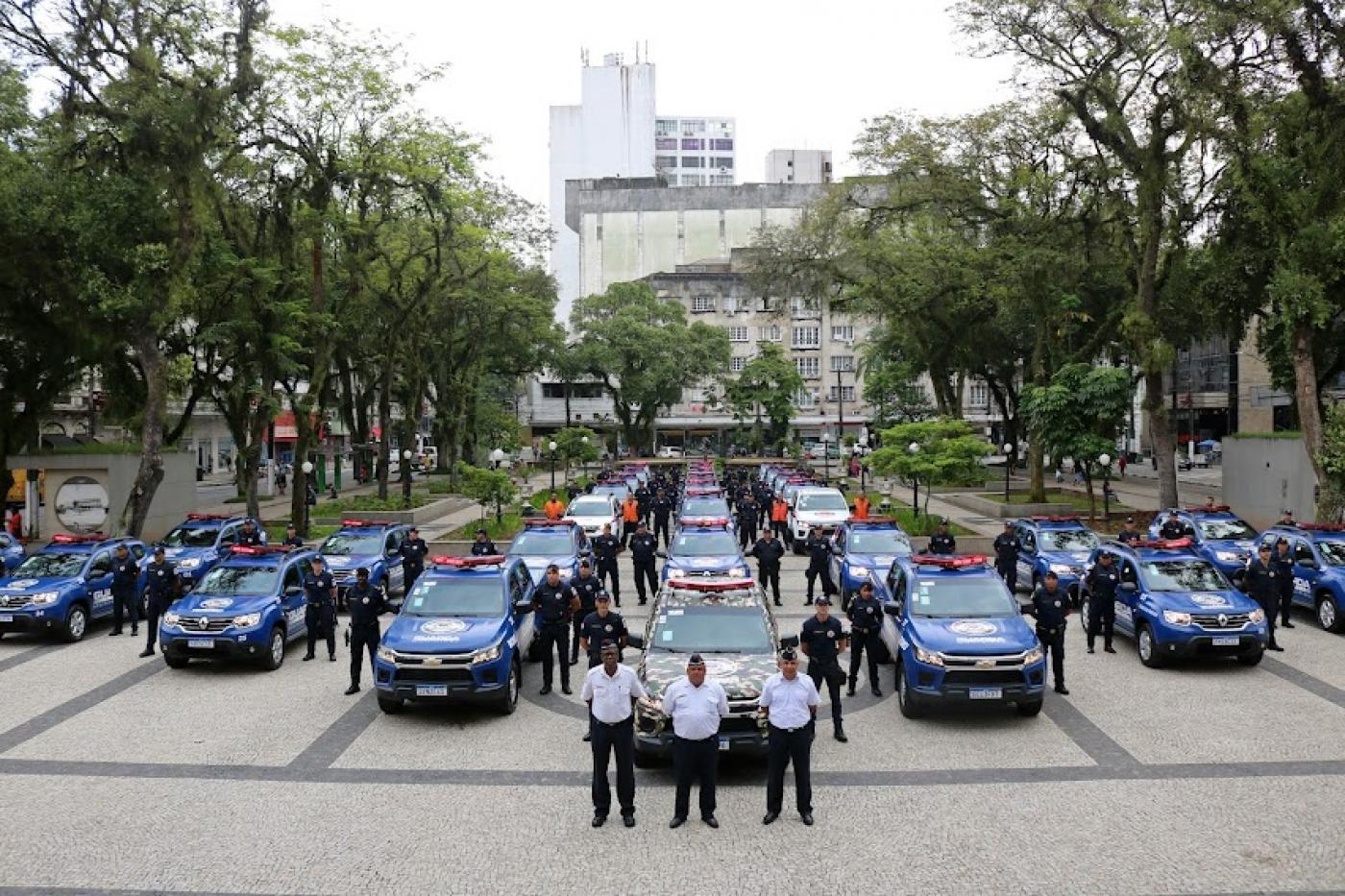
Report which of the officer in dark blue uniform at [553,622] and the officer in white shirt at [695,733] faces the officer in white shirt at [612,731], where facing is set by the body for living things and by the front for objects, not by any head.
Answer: the officer in dark blue uniform

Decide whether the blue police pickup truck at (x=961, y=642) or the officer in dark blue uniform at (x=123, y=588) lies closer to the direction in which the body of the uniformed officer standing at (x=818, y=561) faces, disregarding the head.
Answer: the blue police pickup truck

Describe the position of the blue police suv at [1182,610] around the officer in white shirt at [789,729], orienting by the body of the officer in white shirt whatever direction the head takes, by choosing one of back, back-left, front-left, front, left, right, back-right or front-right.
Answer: back-left

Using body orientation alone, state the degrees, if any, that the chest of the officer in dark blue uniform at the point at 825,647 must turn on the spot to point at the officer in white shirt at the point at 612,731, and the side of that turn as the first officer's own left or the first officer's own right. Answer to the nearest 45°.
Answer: approximately 45° to the first officer's own right

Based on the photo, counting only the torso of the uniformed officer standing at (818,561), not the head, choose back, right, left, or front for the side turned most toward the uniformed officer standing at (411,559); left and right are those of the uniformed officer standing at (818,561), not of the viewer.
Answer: right

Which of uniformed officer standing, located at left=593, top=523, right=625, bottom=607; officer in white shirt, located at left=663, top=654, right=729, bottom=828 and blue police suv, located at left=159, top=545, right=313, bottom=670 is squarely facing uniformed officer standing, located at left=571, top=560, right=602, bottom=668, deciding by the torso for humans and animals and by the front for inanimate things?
uniformed officer standing, located at left=593, top=523, right=625, bottom=607
